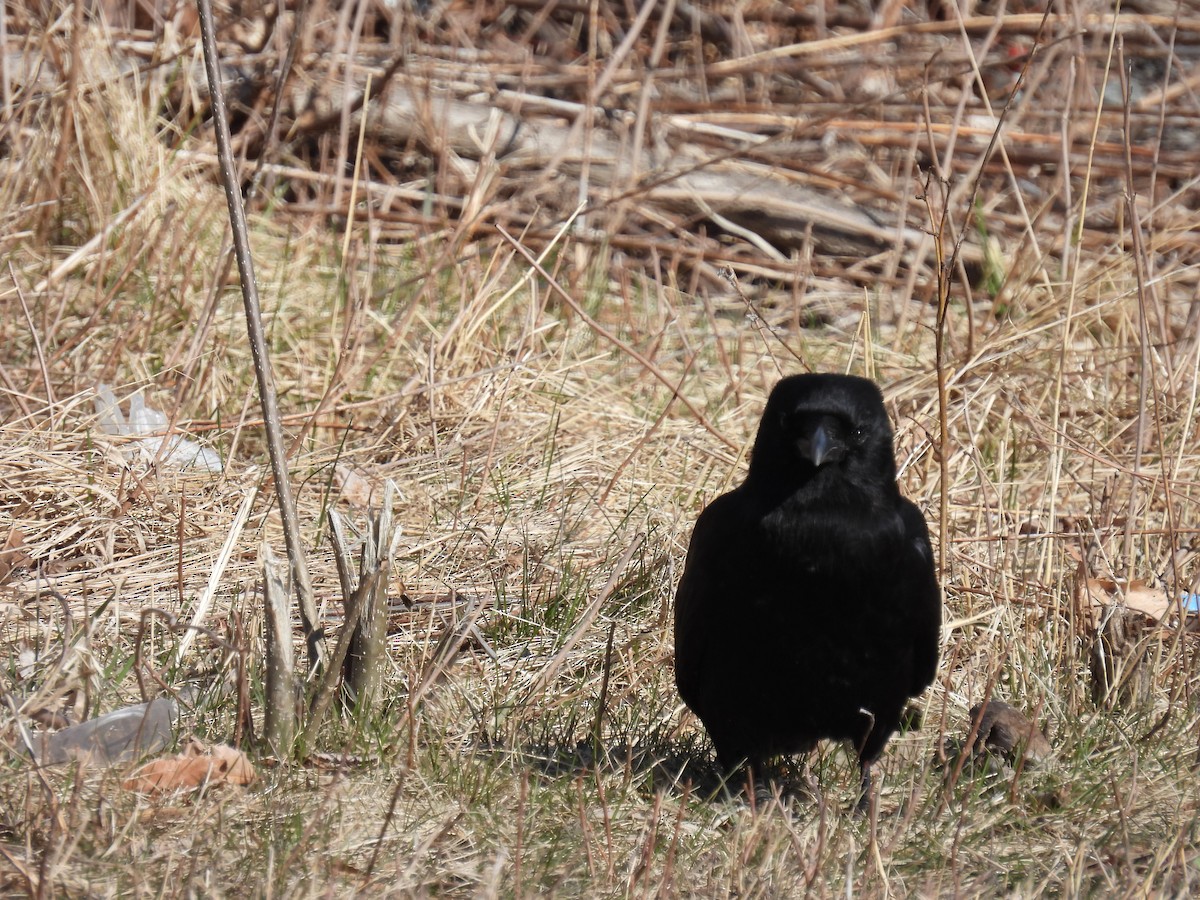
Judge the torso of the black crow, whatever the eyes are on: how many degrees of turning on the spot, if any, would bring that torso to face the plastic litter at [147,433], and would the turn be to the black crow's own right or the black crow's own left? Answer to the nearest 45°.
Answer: approximately 135° to the black crow's own right

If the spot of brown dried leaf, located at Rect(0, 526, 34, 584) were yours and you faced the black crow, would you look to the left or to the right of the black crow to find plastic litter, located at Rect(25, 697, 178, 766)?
right

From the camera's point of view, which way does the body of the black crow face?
toward the camera

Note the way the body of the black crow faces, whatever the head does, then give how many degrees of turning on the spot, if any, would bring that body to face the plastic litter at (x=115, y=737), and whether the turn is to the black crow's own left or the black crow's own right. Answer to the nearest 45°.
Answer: approximately 45° to the black crow's own right

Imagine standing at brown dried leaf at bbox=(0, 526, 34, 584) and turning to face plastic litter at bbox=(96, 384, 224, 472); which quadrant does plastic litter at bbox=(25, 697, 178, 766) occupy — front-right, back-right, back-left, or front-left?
back-right

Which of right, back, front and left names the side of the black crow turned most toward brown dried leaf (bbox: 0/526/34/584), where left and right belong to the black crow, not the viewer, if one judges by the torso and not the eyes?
right
